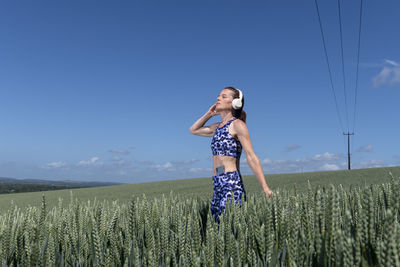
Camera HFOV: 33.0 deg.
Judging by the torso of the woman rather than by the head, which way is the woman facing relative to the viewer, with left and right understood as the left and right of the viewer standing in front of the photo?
facing the viewer and to the left of the viewer
